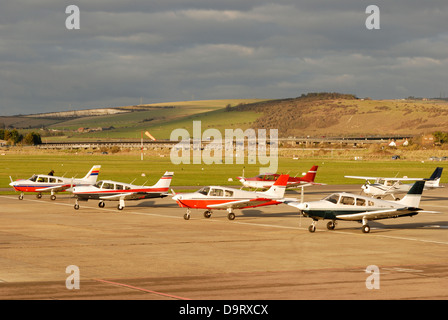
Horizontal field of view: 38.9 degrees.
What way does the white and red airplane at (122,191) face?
to the viewer's left

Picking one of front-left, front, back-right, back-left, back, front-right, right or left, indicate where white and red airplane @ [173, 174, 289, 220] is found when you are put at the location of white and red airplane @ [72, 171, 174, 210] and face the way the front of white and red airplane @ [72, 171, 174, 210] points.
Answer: back-left

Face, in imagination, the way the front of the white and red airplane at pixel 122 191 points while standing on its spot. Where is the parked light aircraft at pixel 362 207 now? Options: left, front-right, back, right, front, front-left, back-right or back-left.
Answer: back-left
